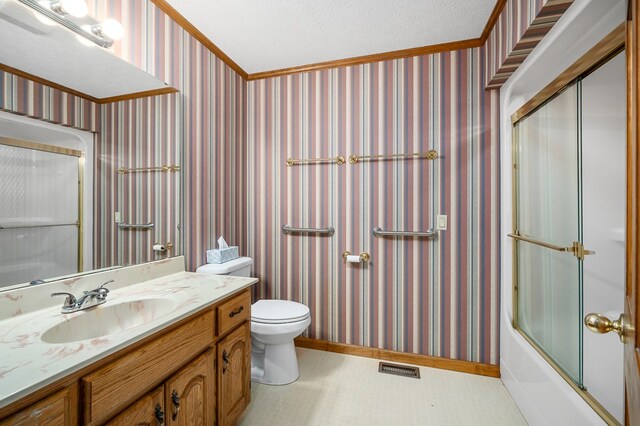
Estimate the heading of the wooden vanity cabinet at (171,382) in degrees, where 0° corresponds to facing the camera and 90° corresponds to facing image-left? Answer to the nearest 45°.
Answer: approximately 315°

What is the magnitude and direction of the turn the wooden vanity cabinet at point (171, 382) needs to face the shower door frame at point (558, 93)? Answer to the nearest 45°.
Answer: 0° — it already faces it

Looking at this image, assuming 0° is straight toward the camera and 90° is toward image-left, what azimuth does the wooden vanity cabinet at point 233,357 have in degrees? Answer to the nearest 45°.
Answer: approximately 315°

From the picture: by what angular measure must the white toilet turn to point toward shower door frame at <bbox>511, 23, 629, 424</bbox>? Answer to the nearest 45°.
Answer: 0° — it already faces it

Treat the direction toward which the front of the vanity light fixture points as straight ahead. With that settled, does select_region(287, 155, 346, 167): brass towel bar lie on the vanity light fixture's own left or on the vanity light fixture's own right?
on the vanity light fixture's own left

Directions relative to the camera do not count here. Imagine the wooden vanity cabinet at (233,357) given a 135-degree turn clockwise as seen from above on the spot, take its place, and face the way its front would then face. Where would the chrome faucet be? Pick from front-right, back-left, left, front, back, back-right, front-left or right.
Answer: front

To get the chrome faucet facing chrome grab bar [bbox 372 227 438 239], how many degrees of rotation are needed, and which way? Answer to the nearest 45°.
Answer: approximately 45° to its left

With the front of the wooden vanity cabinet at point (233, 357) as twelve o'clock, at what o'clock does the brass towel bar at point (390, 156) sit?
The brass towel bar is roughly at 10 o'clock from the wooden vanity cabinet.

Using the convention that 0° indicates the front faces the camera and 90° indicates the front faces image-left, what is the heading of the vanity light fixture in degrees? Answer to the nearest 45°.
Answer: approximately 315°
